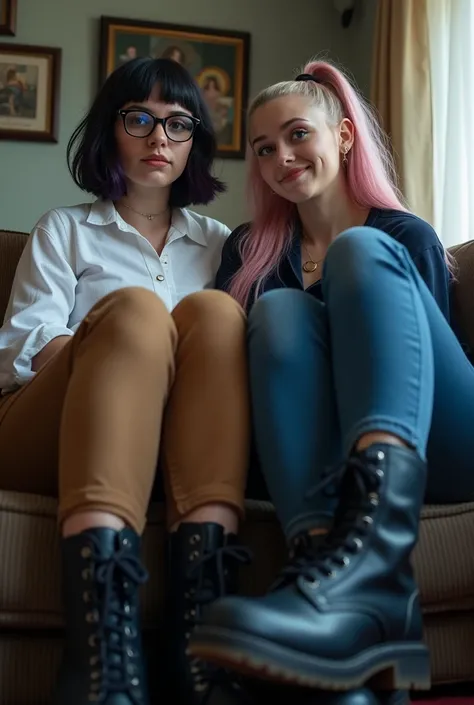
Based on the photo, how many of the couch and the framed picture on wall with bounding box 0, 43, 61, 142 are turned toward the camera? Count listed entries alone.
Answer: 2

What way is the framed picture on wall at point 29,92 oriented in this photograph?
toward the camera

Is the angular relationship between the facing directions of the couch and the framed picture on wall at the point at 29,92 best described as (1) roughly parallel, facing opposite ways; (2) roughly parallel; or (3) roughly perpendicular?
roughly parallel

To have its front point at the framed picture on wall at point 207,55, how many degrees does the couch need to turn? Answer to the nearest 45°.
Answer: approximately 180°

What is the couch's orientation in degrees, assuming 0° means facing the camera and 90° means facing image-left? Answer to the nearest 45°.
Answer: approximately 0°

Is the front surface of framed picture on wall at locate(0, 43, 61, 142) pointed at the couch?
yes

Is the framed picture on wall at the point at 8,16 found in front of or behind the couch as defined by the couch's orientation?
behind
